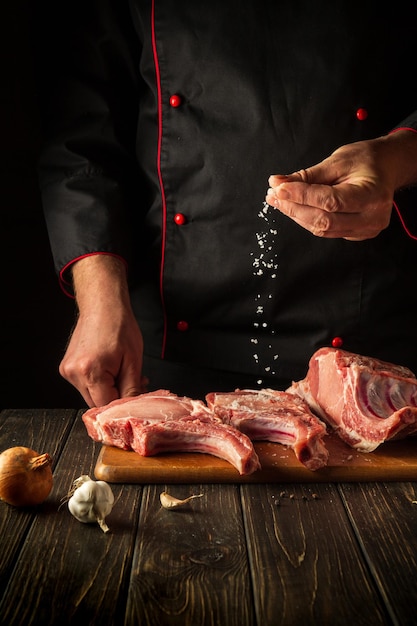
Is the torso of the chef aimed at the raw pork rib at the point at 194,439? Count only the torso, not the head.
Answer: yes

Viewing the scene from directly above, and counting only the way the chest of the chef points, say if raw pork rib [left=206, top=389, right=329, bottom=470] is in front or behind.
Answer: in front

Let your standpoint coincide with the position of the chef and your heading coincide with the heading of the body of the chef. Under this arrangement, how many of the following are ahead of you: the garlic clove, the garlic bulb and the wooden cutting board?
3

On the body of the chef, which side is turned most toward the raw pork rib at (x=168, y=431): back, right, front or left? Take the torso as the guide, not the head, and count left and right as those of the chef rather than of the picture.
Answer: front

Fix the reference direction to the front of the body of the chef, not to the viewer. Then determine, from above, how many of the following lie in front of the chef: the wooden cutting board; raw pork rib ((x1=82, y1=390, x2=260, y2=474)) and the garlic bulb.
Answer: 3

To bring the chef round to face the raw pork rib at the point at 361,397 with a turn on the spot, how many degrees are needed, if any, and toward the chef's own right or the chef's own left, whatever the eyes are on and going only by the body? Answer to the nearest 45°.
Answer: approximately 45° to the chef's own left

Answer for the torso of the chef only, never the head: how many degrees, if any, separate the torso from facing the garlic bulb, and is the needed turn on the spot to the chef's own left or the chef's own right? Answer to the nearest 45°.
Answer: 0° — they already face it

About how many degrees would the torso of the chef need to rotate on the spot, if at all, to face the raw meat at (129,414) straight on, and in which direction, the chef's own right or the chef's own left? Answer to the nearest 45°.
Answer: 0° — they already face it

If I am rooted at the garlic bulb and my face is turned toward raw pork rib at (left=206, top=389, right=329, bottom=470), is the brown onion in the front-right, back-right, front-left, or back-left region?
back-left

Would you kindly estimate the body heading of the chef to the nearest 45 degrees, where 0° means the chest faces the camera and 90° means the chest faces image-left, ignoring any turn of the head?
approximately 0°

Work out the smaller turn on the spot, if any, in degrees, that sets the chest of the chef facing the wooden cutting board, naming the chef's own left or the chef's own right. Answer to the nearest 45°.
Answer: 0° — they already face it
